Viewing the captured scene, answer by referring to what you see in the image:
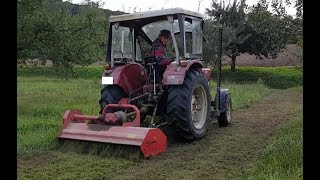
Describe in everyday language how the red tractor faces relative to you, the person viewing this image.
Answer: facing away from the viewer and to the right of the viewer
